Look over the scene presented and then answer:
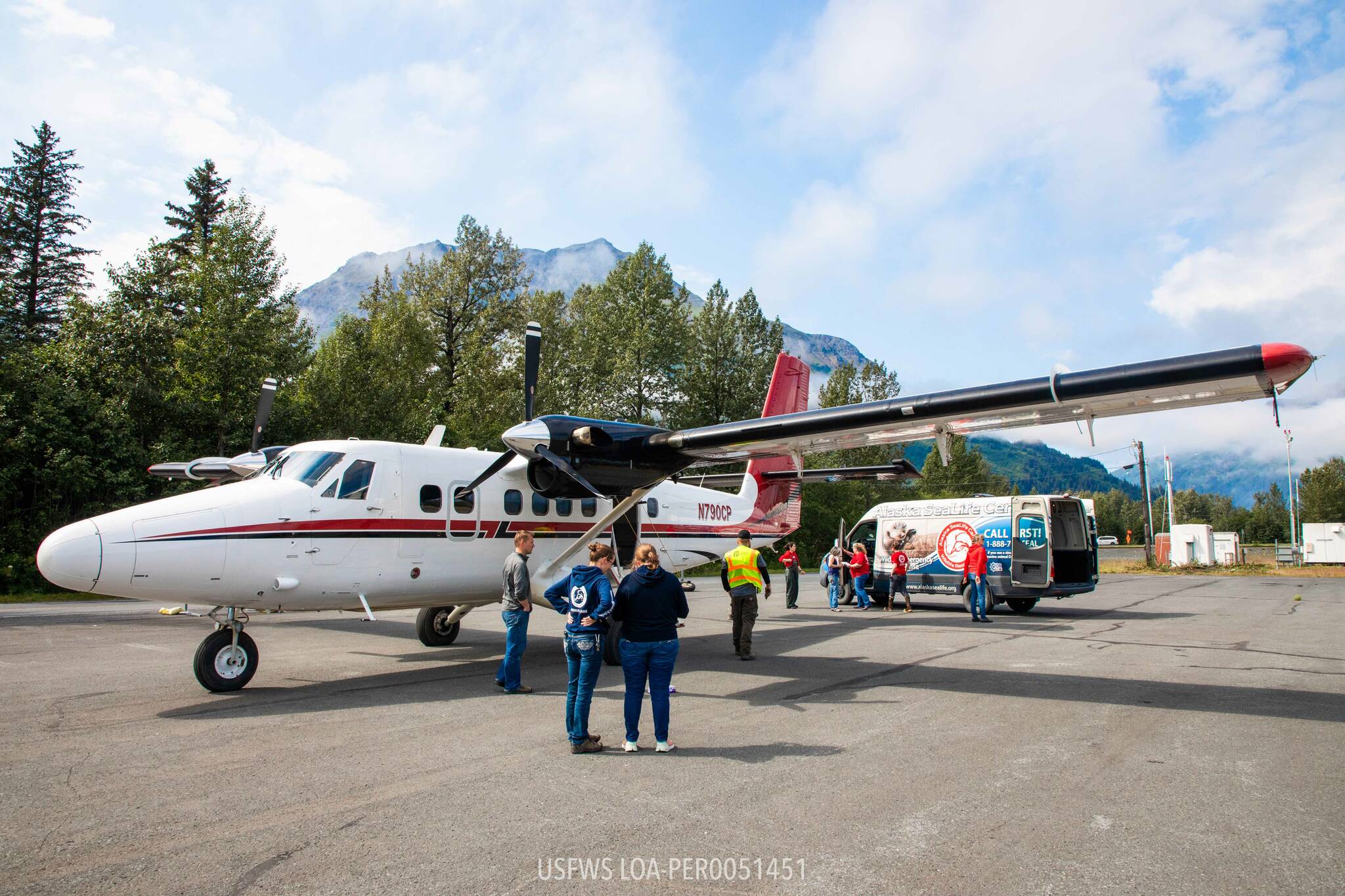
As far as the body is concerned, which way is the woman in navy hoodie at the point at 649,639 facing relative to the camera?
away from the camera

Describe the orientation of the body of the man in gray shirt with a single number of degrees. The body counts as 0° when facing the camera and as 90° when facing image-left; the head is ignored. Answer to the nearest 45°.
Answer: approximately 270°

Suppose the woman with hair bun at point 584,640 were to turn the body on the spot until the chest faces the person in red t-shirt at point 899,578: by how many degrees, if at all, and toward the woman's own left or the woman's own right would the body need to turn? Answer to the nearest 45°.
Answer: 0° — they already face them

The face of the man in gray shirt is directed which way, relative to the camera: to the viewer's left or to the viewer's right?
to the viewer's right

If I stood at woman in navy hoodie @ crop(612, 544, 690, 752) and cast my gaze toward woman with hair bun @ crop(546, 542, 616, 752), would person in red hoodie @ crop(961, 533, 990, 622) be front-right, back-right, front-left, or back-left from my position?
back-right

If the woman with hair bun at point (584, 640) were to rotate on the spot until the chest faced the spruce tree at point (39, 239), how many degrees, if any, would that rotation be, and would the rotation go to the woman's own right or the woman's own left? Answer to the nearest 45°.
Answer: approximately 90° to the woman's own left

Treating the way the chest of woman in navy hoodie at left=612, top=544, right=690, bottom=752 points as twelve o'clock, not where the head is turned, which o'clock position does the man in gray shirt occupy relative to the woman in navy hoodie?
The man in gray shirt is roughly at 11 o'clock from the woman in navy hoodie.

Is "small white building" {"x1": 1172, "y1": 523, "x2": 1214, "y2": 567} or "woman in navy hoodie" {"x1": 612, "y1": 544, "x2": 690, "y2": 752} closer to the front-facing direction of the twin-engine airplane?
the woman in navy hoodie

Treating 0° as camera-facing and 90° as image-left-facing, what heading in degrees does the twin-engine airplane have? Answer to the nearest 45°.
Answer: approximately 45°

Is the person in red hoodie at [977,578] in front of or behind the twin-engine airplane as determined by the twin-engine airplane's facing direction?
behind
